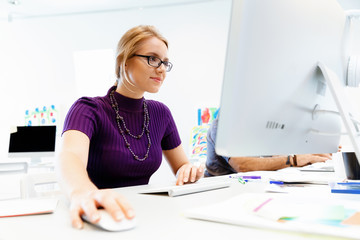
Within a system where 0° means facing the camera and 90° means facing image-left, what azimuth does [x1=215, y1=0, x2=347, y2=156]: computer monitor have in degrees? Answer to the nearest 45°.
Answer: approximately 135°

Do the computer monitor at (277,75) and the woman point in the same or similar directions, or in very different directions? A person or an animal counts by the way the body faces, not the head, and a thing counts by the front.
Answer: very different directions

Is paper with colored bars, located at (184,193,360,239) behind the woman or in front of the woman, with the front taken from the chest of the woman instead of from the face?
in front

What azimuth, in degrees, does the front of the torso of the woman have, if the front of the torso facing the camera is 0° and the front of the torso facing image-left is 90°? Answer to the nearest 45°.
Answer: approximately 315°

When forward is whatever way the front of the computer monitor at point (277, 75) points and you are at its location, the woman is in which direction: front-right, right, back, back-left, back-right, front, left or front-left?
front

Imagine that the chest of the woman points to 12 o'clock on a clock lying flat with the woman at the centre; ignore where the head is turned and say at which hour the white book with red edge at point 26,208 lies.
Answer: The white book with red edge is roughly at 2 o'clock from the woman.

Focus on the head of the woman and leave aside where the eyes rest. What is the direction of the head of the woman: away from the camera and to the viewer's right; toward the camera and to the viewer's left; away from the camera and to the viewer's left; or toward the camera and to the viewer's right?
toward the camera and to the viewer's right
